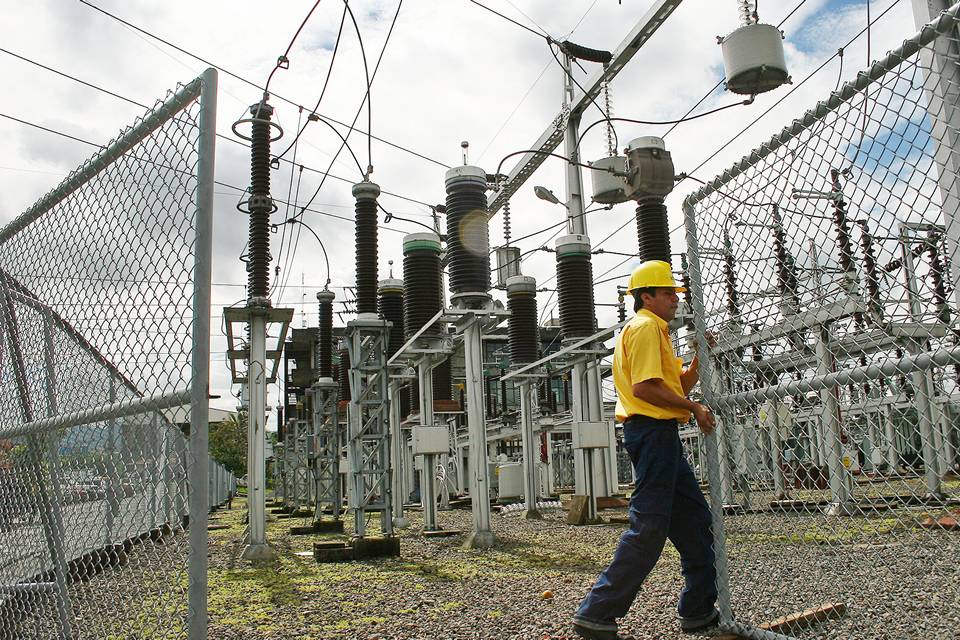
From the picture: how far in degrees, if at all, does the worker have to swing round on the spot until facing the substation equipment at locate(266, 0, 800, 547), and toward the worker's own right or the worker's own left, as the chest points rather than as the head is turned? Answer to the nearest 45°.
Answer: approximately 90° to the worker's own left

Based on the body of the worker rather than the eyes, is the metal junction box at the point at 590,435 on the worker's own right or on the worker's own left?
on the worker's own left

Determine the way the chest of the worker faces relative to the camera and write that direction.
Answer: to the viewer's right

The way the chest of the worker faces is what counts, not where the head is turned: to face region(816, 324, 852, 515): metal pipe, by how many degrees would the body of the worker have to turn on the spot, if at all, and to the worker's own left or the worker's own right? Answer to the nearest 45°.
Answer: approximately 45° to the worker's own left

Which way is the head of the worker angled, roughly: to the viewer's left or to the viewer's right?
to the viewer's right

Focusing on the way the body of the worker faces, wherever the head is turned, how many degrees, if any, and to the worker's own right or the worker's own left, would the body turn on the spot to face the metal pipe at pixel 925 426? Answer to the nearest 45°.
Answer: approximately 45° to the worker's own left

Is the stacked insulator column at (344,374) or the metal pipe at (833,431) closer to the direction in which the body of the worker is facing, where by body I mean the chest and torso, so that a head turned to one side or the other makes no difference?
the metal pipe

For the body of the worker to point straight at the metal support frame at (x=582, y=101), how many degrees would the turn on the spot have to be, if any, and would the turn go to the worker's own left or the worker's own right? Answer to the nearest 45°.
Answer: approximately 90° to the worker's own left

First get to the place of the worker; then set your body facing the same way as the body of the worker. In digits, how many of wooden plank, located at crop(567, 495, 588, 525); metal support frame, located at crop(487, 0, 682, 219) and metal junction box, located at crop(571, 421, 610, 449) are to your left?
3

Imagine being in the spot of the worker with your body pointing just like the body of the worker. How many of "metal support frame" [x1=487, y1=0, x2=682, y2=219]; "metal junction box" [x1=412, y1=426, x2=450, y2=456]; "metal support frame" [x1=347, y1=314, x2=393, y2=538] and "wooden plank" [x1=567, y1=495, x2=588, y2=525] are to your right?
0
